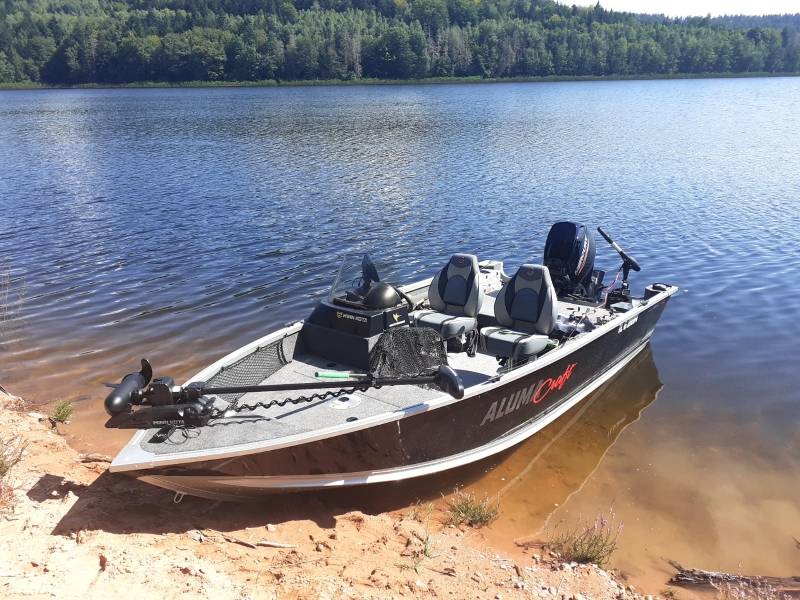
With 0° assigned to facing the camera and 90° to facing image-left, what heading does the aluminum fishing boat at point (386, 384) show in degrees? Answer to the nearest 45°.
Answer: approximately 45°

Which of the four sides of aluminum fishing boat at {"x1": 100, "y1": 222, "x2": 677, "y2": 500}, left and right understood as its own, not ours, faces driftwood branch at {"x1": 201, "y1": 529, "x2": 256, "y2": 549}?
front
